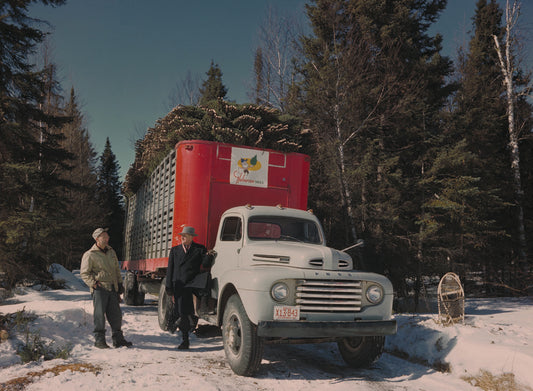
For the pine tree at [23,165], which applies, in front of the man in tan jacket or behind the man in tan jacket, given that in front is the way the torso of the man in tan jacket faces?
behind

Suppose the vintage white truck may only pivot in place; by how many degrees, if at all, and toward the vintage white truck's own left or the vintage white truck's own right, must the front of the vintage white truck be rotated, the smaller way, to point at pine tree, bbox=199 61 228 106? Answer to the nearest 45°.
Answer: approximately 135° to the vintage white truck's own left

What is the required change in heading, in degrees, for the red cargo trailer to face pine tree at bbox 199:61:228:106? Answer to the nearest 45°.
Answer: approximately 135° to its left

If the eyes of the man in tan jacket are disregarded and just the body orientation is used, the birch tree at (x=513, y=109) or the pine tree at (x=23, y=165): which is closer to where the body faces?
the birch tree

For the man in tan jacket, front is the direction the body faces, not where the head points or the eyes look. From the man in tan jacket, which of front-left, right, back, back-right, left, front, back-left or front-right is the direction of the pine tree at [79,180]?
back-left

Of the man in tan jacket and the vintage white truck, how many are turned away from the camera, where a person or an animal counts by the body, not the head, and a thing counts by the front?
0

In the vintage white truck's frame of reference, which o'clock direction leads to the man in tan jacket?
The man in tan jacket is roughly at 5 o'clock from the vintage white truck.

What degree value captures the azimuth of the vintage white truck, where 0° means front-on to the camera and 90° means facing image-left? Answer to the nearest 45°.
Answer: approximately 315°

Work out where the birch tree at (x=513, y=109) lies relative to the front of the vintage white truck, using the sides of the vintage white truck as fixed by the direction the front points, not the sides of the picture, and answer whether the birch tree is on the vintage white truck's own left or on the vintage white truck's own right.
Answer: on the vintage white truck's own left

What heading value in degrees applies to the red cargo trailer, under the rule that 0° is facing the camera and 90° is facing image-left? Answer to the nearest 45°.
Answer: approximately 315°
